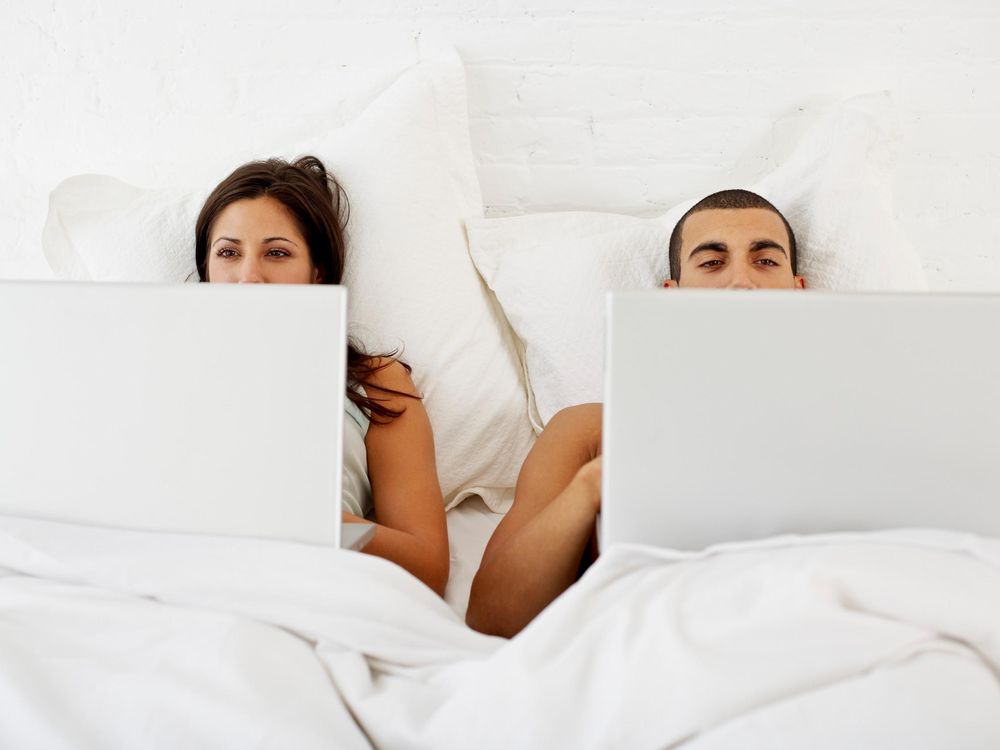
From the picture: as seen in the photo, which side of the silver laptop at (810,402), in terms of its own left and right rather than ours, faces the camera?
back

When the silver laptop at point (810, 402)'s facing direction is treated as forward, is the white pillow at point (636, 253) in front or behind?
in front

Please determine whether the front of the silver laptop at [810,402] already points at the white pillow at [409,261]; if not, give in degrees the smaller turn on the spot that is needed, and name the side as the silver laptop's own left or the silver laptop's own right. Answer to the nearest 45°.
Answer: approximately 45° to the silver laptop's own left

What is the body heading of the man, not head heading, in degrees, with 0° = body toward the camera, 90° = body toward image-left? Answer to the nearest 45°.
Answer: approximately 0°
